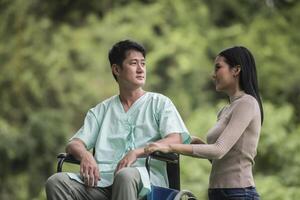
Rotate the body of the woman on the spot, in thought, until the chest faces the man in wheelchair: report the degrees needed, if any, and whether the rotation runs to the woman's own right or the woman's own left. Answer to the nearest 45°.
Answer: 0° — they already face them

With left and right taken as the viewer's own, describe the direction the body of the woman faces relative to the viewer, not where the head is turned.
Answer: facing to the left of the viewer

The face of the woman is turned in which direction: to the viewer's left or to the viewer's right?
to the viewer's left
